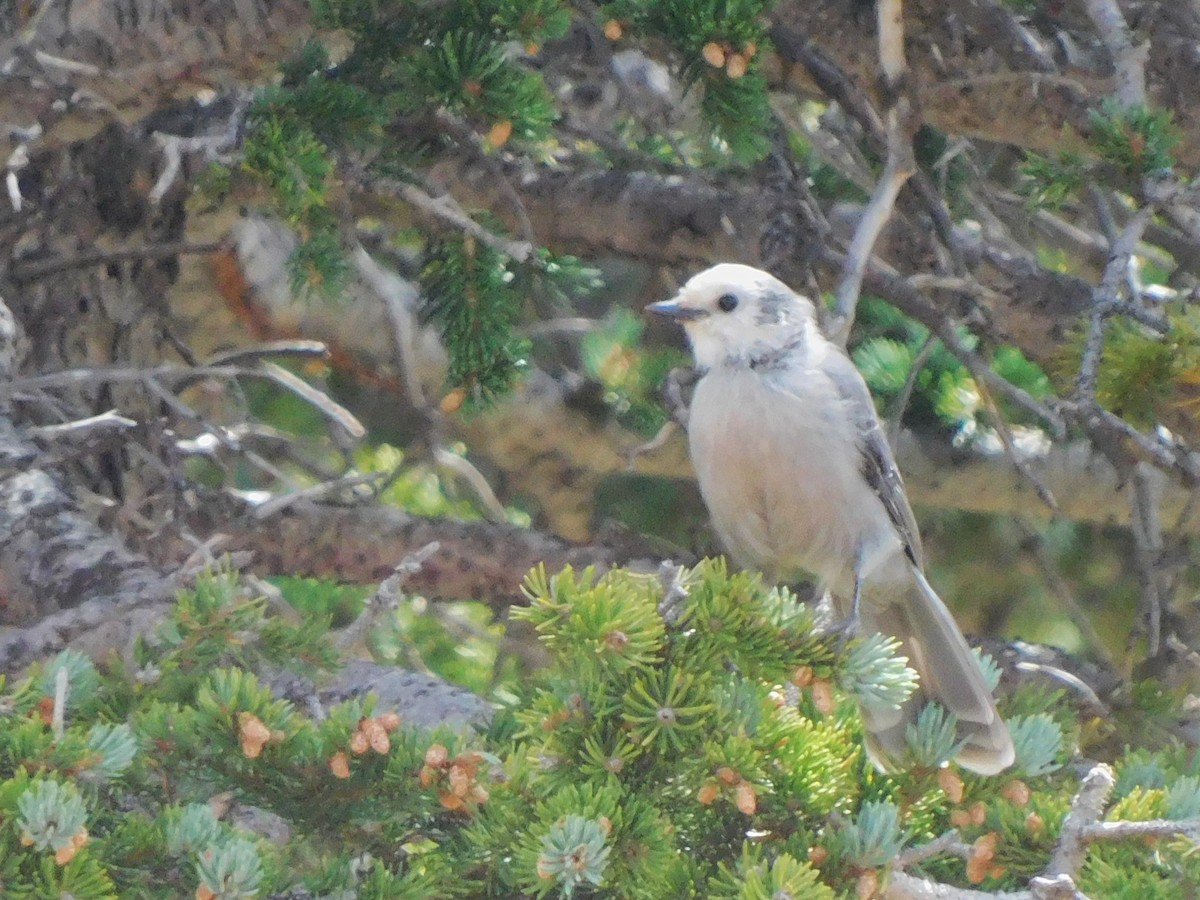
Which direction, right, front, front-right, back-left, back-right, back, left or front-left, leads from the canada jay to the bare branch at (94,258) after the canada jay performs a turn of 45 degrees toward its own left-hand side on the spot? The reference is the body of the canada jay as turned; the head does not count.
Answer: right

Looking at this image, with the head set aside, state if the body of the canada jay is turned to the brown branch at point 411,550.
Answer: no

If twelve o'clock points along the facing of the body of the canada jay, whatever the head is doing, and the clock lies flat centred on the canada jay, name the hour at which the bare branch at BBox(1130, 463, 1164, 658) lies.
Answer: The bare branch is roughly at 7 o'clock from the canada jay.

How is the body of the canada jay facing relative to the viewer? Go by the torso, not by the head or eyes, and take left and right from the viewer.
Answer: facing the viewer and to the left of the viewer
